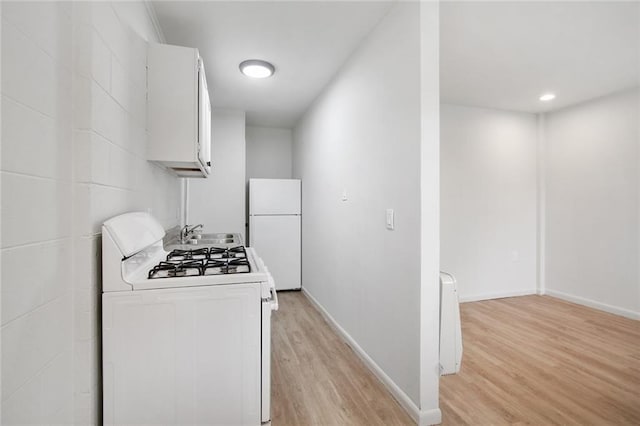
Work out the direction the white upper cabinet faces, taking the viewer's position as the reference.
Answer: facing to the right of the viewer

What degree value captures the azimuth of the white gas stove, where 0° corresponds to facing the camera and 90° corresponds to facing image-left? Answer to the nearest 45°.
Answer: approximately 270°

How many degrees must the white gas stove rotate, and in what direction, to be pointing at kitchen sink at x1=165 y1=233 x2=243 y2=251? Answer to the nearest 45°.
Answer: approximately 90° to its left

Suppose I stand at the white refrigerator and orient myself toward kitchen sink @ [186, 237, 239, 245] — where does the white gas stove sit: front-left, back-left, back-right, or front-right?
front-left

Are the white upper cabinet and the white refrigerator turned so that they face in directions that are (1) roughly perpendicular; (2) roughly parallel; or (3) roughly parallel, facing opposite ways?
roughly perpendicular

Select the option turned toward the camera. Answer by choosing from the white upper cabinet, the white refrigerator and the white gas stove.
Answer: the white refrigerator

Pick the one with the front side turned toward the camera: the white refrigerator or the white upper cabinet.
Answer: the white refrigerator

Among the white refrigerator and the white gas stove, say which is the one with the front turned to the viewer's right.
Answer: the white gas stove

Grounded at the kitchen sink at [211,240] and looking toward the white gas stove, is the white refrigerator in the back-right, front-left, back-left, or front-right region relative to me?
back-left

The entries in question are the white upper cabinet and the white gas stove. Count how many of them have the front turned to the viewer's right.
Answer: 2

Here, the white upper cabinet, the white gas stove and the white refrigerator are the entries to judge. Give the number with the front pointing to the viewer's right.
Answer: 2

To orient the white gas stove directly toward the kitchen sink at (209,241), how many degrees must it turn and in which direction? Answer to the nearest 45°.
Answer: approximately 90° to its left

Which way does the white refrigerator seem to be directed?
toward the camera

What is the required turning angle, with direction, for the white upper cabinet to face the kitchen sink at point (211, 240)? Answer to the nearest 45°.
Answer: approximately 90° to its left

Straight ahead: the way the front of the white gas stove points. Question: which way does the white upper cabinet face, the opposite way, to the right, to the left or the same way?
the same way

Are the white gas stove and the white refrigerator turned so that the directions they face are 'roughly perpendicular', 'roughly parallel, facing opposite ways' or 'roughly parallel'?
roughly perpendicular
